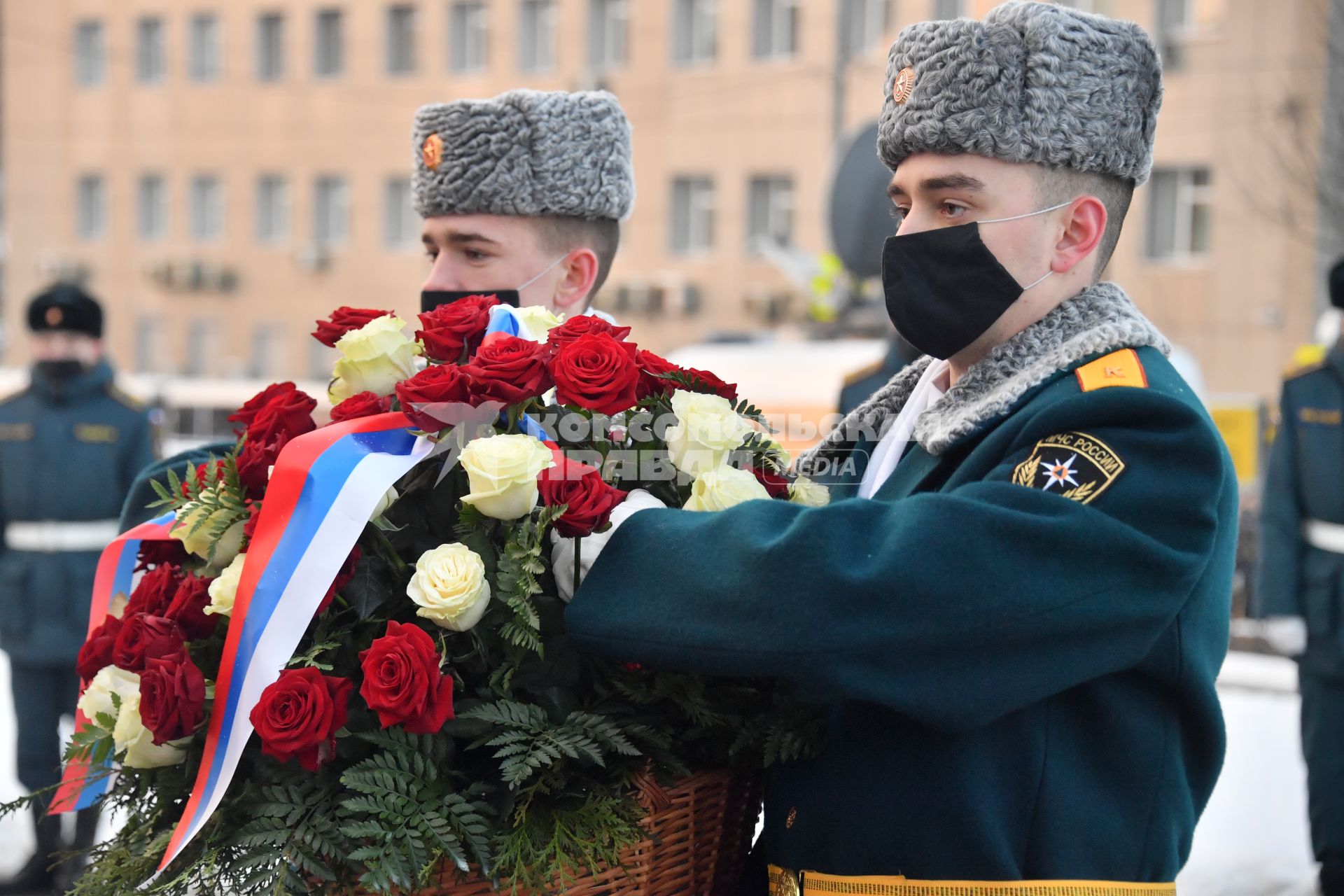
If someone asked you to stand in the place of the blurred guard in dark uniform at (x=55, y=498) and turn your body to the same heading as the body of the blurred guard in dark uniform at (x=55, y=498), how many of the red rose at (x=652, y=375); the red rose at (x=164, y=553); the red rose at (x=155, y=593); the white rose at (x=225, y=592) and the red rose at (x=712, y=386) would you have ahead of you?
5

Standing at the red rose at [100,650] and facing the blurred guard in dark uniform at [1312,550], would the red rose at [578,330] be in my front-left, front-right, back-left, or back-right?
front-right

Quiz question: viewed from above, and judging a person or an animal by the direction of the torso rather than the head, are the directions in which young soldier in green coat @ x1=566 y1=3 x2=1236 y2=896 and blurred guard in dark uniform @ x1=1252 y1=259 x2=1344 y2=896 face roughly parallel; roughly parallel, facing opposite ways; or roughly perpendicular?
roughly perpendicular

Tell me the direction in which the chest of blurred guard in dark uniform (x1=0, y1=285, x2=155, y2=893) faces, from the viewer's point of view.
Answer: toward the camera

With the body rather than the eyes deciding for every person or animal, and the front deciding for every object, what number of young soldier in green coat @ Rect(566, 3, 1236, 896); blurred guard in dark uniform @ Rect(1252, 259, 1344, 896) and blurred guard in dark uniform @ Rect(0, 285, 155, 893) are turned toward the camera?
2

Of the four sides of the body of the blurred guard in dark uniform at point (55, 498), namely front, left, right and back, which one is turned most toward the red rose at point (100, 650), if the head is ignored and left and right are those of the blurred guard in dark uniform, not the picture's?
front

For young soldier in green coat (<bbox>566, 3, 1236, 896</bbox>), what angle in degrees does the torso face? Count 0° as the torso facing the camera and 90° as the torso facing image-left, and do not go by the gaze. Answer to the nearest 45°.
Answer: approximately 90°

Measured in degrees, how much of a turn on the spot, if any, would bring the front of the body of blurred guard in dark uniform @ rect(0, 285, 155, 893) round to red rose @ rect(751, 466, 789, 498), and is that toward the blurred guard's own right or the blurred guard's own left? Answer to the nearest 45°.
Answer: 0° — they already face it

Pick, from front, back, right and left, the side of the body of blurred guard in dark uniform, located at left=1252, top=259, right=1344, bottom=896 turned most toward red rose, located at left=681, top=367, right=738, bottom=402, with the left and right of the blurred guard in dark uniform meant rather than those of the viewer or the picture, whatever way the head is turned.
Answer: front

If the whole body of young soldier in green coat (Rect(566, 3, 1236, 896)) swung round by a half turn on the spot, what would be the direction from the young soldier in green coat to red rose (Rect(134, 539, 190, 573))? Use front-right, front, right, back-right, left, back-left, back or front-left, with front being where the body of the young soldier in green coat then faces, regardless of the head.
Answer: back

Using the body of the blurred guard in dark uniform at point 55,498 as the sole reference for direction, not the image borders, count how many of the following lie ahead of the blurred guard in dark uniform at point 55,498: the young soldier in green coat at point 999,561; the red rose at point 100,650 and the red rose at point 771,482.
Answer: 3

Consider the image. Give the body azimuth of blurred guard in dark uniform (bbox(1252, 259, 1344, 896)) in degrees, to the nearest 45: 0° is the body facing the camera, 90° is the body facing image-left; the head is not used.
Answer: approximately 0°

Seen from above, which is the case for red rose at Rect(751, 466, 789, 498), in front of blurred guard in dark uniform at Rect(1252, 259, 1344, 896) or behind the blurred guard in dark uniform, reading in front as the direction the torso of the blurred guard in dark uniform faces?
in front

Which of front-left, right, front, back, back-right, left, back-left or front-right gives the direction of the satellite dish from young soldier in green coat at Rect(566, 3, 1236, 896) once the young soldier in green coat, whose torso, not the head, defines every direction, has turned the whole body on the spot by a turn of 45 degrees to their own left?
back-right

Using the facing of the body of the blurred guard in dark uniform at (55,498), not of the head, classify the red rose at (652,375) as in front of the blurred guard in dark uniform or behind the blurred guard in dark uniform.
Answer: in front
